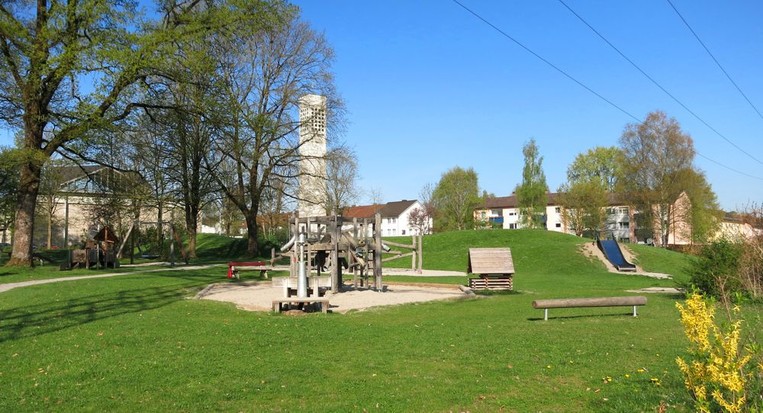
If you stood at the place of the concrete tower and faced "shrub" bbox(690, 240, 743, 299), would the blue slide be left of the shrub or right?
left

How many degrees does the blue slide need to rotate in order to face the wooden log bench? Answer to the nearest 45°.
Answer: approximately 45° to its right

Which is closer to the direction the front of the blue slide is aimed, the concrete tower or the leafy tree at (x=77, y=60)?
the leafy tree

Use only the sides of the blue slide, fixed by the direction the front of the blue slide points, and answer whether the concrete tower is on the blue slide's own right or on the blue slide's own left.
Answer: on the blue slide's own right

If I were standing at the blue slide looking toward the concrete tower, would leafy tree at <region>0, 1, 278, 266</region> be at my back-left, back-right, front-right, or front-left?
front-left

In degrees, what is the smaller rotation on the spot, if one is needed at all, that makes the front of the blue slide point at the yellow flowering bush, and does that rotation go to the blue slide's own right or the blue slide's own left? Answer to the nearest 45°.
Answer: approximately 45° to the blue slide's own right

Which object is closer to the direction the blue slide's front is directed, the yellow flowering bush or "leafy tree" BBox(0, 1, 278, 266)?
the yellow flowering bush

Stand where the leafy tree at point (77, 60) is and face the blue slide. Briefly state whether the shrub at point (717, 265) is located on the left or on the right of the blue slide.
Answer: right

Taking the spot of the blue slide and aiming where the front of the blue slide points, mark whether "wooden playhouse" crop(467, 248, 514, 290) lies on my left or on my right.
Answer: on my right

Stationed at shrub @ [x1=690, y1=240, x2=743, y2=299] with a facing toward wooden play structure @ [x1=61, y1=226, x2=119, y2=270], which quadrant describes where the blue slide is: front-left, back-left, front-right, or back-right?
front-right

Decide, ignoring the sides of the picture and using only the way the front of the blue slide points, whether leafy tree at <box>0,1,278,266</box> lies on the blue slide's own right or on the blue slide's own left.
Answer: on the blue slide's own right

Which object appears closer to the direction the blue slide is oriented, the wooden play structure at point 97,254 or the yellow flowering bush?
the yellow flowering bush

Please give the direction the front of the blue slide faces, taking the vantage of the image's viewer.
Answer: facing the viewer and to the right of the viewer

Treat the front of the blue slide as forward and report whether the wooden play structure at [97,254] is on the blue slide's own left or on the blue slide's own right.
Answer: on the blue slide's own right
